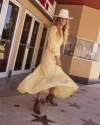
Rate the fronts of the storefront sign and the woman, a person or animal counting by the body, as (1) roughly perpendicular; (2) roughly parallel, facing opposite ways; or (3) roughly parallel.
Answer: roughly parallel

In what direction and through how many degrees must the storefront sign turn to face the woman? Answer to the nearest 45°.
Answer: approximately 45° to its right

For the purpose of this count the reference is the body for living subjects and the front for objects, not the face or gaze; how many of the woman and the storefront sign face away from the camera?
0

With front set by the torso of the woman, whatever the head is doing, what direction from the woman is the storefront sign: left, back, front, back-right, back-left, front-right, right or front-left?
back-left
